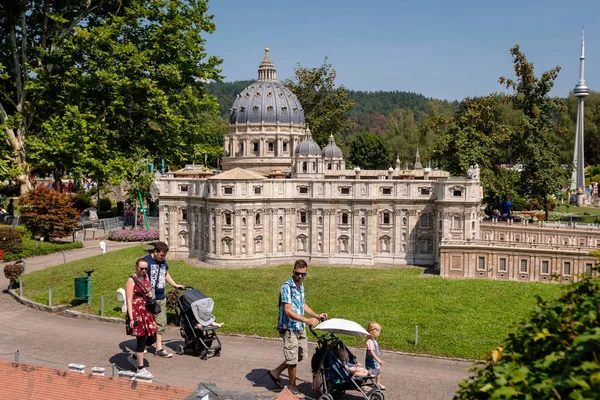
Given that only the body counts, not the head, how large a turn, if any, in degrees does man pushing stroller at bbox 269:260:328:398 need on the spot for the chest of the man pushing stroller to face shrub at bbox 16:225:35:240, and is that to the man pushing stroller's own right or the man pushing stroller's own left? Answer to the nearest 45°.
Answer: approximately 180°

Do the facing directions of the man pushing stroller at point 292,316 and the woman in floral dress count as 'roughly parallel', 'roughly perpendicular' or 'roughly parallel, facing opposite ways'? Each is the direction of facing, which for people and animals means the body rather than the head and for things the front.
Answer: roughly parallel

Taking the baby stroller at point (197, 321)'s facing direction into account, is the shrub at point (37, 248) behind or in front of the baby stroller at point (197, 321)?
behind

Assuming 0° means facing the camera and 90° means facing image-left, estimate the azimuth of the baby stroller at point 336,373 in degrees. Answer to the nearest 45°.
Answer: approximately 270°

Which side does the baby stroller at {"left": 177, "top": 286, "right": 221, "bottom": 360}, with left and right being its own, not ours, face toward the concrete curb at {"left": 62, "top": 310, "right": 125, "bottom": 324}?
back

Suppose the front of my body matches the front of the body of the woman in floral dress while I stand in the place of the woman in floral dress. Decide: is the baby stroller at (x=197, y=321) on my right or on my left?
on my left

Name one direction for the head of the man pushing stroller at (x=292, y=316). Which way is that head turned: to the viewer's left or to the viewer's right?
to the viewer's right

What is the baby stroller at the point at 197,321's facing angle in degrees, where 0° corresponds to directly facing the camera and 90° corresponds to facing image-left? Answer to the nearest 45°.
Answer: approximately 315°

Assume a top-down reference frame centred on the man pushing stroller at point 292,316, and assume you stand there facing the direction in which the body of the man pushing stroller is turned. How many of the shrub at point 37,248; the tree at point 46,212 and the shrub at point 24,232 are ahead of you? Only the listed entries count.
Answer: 0

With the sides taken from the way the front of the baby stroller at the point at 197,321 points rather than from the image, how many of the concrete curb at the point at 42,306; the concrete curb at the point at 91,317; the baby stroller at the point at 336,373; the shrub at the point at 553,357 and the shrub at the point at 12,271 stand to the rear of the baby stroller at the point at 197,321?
3

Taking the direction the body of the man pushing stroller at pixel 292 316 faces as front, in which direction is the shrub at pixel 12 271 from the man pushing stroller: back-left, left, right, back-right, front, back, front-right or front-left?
back

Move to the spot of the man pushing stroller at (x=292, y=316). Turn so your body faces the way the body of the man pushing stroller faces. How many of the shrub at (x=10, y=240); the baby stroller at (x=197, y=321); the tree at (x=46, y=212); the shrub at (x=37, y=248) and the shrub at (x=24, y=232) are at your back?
5

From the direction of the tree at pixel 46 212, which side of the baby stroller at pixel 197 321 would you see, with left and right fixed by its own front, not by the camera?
back

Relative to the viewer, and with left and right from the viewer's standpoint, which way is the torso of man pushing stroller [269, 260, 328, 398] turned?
facing the viewer and to the right of the viewer

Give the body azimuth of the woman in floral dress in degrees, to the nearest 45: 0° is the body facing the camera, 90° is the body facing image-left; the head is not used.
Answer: approximately 315°

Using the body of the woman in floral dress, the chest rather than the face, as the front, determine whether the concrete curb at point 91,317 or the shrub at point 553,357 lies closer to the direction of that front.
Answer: the shrub
